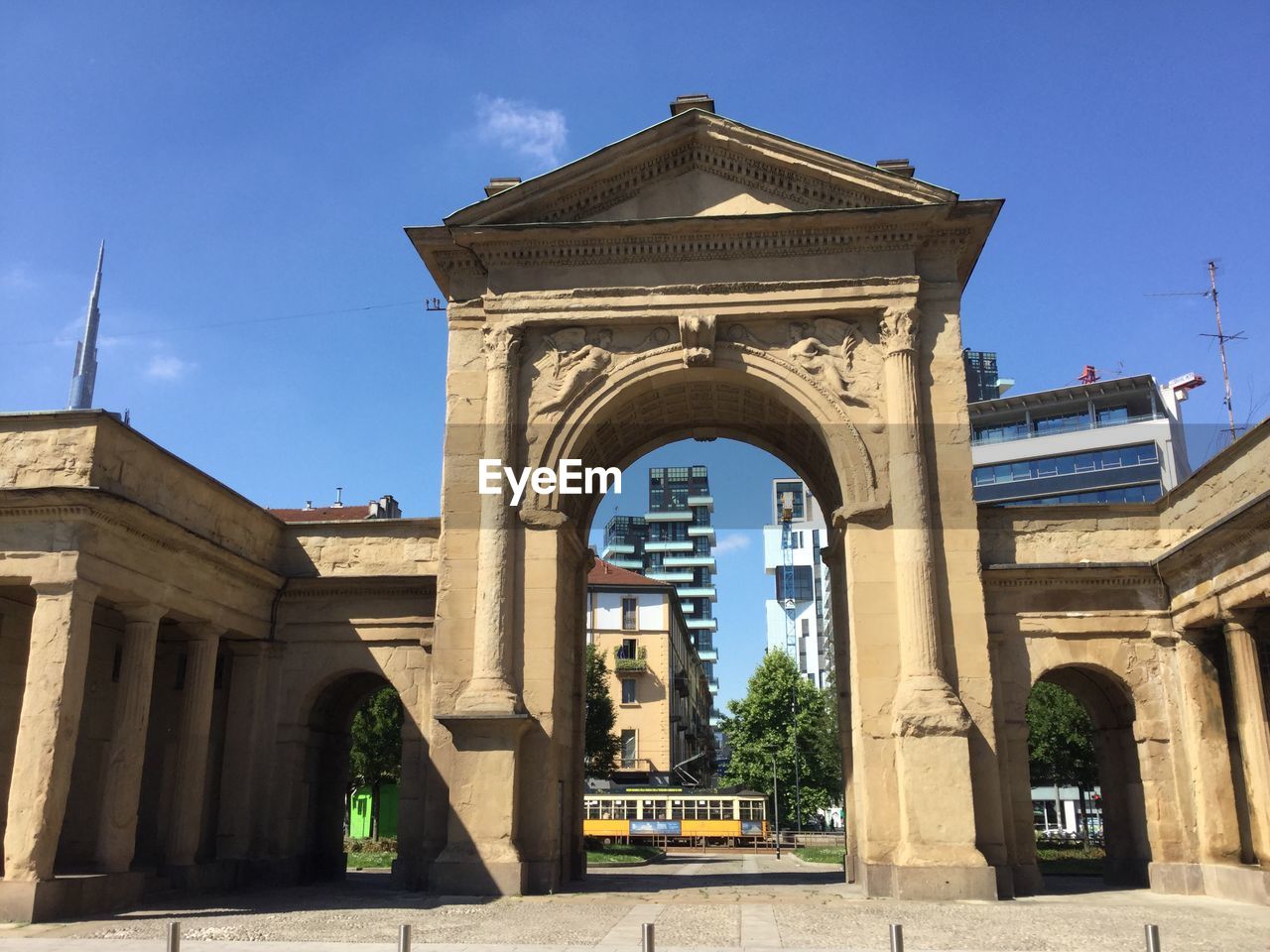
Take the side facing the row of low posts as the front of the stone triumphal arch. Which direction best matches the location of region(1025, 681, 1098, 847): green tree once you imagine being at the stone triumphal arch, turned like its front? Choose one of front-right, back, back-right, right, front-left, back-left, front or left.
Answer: back-left

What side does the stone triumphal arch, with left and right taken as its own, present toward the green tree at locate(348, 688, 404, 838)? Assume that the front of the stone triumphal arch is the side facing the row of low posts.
back

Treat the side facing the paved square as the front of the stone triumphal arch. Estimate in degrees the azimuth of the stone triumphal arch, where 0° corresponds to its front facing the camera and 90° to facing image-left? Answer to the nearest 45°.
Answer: approximately 0°
